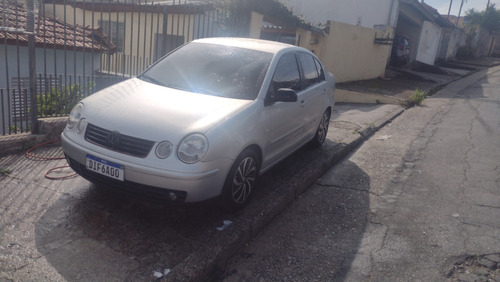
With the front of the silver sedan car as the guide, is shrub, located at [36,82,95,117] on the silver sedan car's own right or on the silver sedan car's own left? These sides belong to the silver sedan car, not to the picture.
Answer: on the silver sedan car's own right

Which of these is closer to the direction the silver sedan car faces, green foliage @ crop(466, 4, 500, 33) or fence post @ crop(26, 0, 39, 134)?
the fence post

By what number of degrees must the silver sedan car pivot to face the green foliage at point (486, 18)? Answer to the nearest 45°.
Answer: approximately 180°

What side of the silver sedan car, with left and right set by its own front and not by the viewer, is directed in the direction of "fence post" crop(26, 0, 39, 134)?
right

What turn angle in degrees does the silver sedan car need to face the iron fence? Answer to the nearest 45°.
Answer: approximately 90° to its right

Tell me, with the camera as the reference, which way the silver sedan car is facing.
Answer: facing the viewer and to the left of the viewer

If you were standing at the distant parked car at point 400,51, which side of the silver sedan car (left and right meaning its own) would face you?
back
